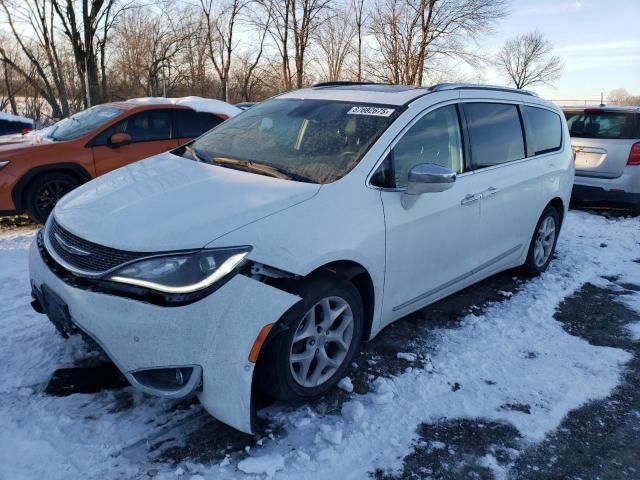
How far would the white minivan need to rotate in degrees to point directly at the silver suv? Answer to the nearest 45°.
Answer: approximately 180°

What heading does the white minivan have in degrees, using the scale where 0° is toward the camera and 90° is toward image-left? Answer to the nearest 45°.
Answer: approximately 45°

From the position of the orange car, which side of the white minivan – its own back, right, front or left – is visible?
right

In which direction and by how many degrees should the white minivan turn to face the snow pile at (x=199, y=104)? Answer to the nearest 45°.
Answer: approximately 135° to its right

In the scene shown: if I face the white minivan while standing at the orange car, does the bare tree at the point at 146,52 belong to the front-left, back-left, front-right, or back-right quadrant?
back-left
